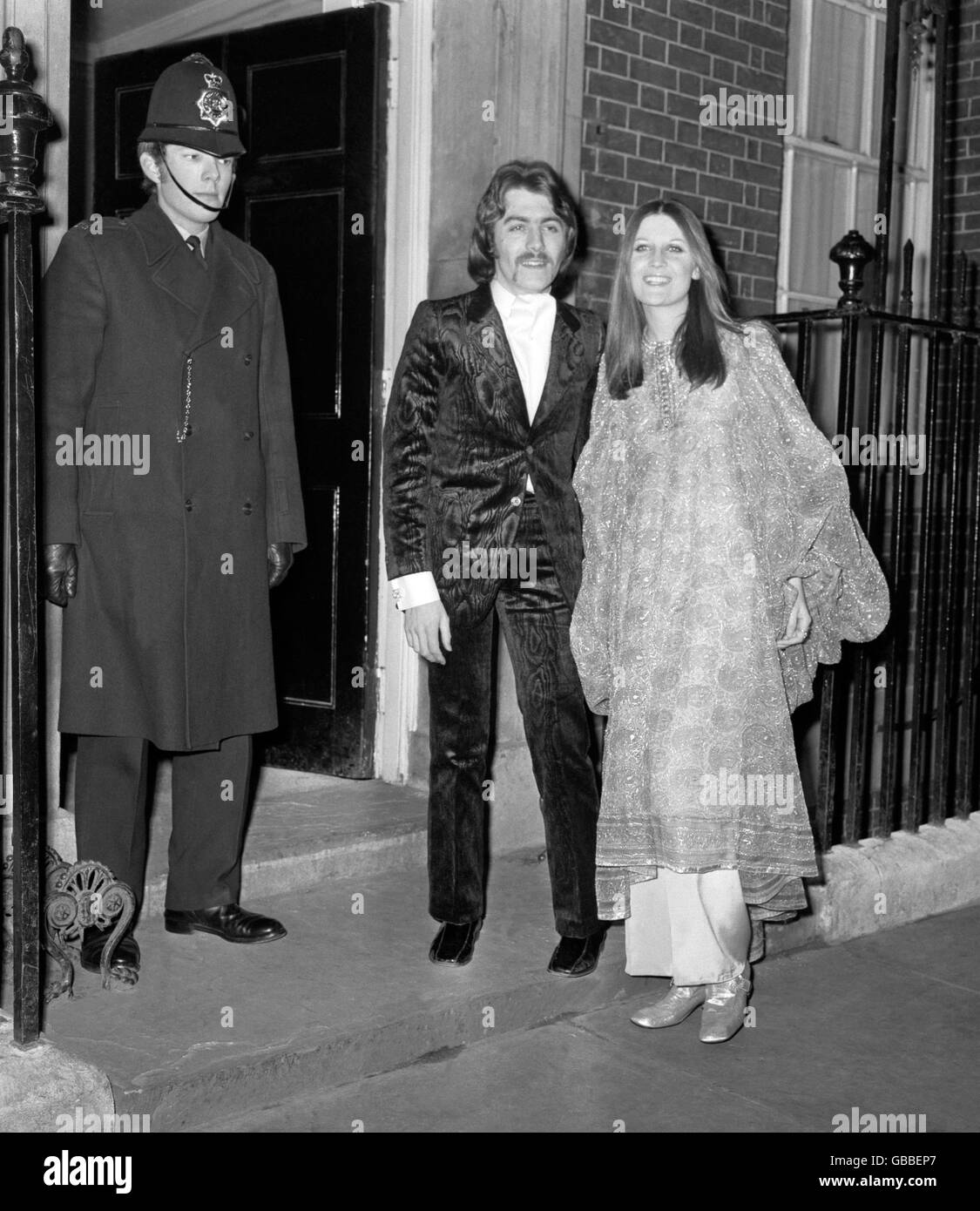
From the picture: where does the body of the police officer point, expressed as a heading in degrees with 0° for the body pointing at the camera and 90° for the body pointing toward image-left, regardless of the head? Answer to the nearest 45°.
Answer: approximately 315°

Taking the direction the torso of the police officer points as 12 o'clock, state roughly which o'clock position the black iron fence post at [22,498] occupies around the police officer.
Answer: The black iron fence post is roughly at 2 o'clock from the police officer.

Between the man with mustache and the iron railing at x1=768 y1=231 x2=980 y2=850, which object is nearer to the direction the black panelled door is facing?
the man with mustache

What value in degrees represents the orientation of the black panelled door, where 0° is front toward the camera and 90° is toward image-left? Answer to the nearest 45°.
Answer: approximately 45°

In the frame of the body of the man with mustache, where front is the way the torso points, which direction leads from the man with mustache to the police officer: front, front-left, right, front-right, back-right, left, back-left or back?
right

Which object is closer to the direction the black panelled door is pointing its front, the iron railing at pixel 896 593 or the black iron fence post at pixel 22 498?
the black iron fence post

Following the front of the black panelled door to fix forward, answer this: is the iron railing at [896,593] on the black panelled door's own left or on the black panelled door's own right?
on the black panelled door's own left
